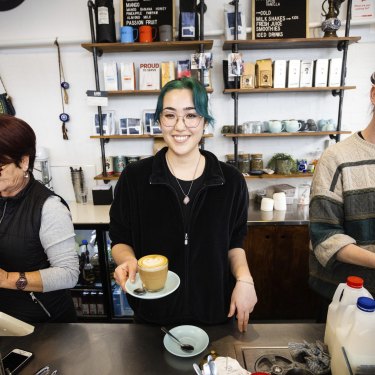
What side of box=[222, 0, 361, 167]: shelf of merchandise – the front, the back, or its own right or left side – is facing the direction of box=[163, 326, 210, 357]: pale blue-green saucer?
front

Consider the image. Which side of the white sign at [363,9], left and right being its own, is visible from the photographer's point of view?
front

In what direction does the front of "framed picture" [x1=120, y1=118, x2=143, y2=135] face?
toward the camera

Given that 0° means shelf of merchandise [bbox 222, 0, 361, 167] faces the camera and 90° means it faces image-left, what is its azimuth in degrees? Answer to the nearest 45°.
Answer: approximately 0°

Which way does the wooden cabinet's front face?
toward the camera

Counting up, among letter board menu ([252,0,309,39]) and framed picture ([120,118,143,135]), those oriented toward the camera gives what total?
2

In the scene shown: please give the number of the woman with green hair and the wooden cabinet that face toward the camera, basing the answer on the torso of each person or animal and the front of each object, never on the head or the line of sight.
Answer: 2

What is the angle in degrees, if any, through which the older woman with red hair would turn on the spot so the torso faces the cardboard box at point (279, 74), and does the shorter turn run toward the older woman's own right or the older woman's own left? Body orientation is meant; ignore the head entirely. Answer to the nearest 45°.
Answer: approximately 180°

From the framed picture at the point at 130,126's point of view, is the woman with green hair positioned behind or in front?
in front
